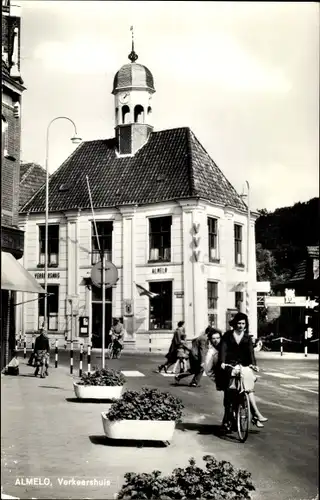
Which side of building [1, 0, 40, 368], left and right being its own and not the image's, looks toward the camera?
right
